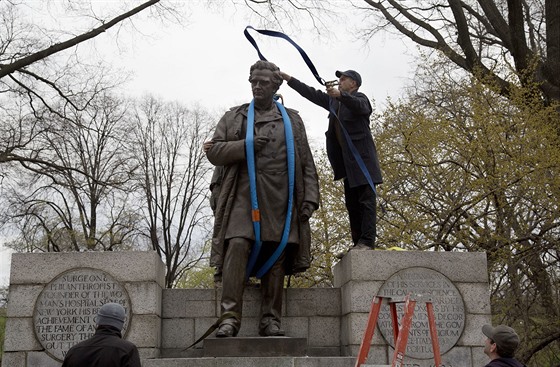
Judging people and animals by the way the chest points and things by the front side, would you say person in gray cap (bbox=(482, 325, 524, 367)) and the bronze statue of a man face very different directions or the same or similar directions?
very different directions

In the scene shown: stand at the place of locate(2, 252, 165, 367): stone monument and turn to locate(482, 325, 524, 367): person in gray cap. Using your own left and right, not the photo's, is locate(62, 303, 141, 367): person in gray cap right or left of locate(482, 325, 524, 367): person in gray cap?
right

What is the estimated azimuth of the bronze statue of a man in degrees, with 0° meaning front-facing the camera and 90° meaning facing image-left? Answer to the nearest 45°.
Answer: approximately 0°

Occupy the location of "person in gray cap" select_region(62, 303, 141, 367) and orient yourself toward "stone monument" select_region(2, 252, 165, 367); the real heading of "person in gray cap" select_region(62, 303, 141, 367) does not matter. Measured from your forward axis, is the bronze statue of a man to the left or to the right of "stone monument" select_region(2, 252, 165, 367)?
right

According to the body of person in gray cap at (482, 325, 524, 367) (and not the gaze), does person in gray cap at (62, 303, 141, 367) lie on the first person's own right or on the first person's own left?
on the first person's own left

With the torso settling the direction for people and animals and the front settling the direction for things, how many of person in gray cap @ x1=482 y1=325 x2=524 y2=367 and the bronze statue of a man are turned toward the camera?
1

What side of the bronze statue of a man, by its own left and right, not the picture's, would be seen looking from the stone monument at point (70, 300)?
right

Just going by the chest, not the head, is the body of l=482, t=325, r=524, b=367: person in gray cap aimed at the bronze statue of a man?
yes

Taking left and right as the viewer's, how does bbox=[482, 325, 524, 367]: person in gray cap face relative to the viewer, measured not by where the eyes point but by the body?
facing away from the viewer and to the left of the viewer

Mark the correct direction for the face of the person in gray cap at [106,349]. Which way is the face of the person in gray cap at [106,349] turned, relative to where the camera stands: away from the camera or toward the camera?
away from the camera
